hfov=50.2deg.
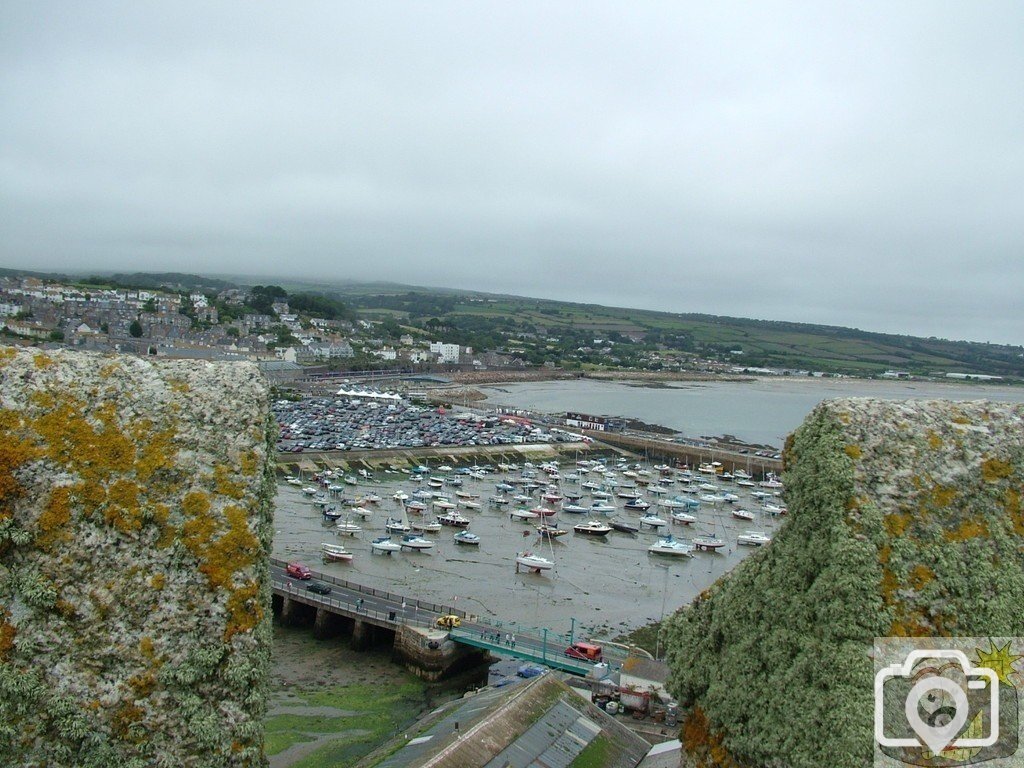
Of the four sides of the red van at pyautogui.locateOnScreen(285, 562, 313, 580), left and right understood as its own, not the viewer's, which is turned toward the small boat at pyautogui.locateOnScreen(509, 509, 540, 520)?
left

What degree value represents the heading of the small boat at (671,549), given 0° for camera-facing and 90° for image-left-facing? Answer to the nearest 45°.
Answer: approximately 90°

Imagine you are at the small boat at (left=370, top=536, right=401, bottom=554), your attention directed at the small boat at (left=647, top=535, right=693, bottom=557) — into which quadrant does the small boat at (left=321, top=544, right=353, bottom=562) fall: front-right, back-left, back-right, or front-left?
back-right
